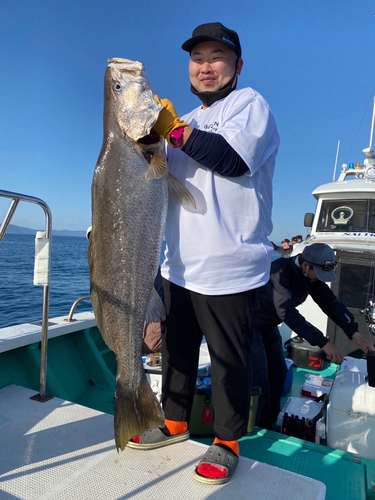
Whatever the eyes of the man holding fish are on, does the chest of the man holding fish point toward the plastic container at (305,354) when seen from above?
no

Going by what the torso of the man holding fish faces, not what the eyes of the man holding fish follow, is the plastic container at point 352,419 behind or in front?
behind

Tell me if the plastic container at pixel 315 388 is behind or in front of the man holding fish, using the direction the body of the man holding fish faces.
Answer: behind

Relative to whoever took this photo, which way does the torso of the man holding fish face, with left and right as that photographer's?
facing the viewer and to the left of the viewer

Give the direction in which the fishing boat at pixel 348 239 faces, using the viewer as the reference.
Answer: facing the viewer
